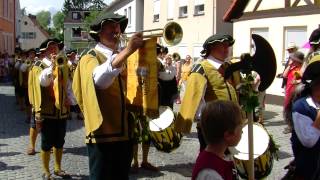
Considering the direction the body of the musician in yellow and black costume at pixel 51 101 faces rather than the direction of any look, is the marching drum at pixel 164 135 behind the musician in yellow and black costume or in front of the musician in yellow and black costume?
in front

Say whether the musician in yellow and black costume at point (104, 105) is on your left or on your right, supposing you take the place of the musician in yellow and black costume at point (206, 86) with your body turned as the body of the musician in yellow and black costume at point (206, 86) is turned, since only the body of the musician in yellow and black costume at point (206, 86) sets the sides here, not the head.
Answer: on your right

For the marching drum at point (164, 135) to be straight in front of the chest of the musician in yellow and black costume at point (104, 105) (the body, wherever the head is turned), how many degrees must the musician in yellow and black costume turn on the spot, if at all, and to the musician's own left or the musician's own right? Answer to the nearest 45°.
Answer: approximately 135° to the musician's own left

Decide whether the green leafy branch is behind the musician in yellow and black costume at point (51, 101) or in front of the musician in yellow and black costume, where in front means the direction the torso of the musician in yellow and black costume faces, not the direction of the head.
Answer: in front

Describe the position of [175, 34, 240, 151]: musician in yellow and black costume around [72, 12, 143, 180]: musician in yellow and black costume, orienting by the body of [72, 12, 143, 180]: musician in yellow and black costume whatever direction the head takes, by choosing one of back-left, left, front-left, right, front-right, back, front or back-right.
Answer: left

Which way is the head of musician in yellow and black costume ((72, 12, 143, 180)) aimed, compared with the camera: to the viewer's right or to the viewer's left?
to the viewer's right
